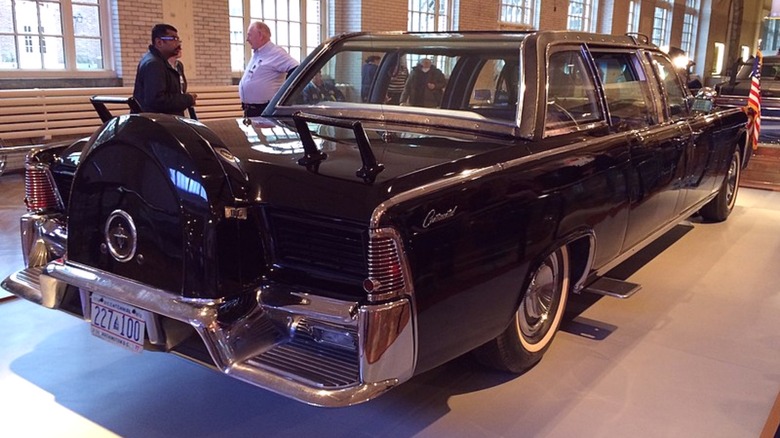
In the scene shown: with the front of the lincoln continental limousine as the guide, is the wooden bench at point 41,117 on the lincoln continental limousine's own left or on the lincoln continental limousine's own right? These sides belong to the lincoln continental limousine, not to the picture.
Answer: on the lincoln continental limousine's own left

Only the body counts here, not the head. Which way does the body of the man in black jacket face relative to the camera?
to the viewer's right

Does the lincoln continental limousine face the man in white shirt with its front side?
no

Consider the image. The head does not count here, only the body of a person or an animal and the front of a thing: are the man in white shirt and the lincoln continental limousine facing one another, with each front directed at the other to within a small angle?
no

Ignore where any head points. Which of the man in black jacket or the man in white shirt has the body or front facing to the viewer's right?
the man in black jacket

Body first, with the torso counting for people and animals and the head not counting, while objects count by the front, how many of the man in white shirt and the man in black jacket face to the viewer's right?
1

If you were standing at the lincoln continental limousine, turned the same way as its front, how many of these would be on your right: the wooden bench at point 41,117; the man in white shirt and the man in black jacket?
0

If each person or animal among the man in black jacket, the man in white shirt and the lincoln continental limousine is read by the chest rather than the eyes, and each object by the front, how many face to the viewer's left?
1

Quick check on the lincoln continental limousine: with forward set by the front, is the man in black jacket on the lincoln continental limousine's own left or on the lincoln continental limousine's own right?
on the lincoln continental limousine's own left

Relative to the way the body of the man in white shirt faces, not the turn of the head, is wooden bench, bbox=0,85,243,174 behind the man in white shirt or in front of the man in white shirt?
in front

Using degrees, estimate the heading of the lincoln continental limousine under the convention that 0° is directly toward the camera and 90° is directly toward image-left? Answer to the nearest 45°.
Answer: approximately 225°

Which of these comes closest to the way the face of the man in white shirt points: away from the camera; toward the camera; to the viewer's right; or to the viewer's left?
to the viewer's left

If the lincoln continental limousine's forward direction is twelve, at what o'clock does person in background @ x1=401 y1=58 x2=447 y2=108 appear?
The person in background is roughly at 11 o'clock from the lincoln continental limousine.

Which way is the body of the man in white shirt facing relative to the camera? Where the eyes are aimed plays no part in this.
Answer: to the viewer's left

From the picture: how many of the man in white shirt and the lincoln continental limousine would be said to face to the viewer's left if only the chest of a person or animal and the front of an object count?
1
